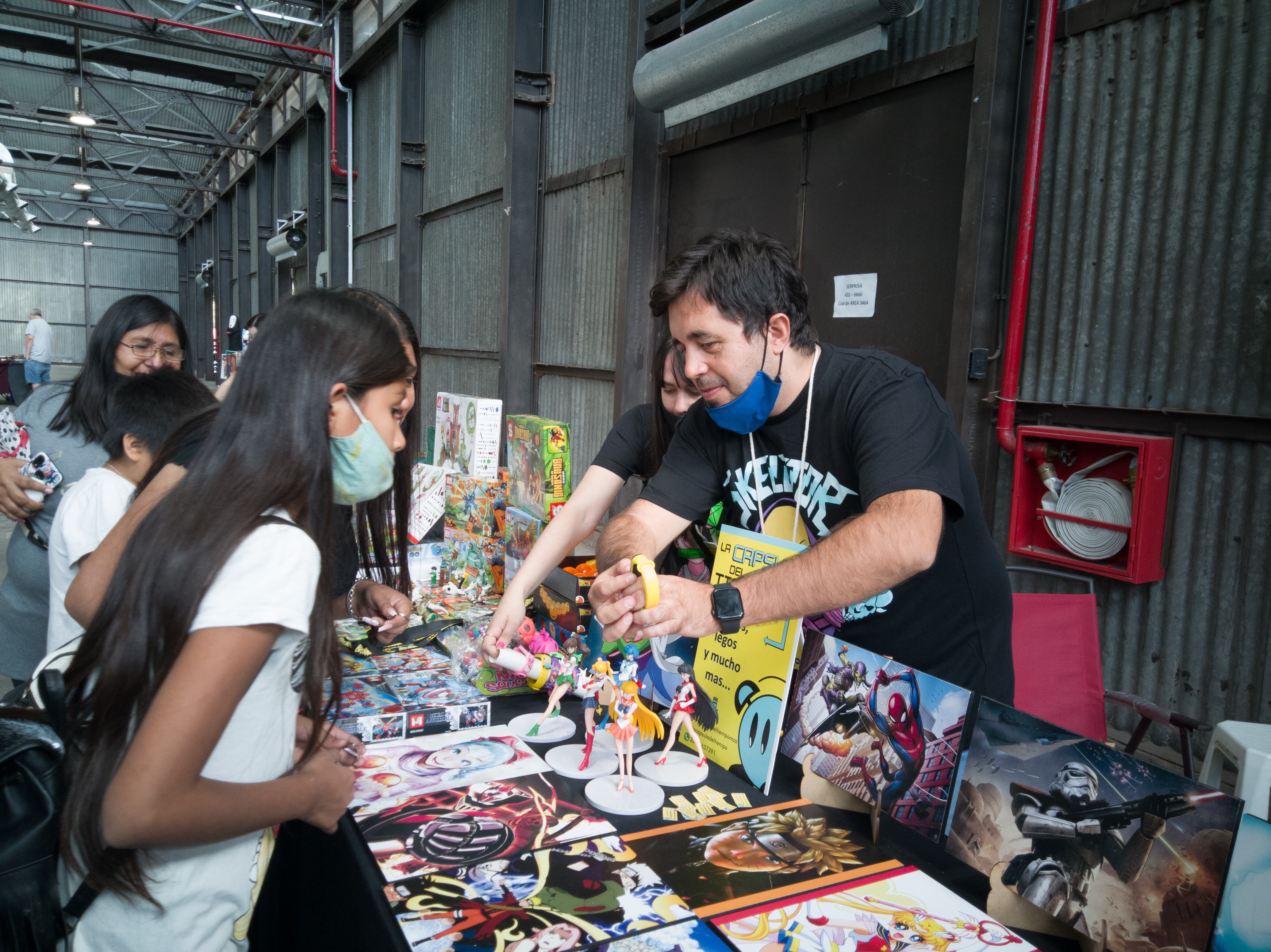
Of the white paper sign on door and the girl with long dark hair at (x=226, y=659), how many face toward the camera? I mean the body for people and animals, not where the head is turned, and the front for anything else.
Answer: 1

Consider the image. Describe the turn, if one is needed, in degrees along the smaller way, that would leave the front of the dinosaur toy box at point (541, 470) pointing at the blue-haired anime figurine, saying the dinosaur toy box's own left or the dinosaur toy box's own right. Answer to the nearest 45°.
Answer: approximately 45° to the dinosaur toy box's own left

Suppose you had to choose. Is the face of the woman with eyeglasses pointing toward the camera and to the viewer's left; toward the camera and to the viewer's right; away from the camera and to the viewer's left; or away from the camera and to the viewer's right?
toward the camera and to the viewer's right

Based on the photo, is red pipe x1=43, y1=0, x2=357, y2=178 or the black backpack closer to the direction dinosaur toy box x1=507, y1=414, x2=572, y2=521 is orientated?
the black backpack

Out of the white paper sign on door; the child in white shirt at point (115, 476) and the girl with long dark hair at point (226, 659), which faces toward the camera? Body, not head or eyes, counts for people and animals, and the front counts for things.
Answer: the white paper sign on door

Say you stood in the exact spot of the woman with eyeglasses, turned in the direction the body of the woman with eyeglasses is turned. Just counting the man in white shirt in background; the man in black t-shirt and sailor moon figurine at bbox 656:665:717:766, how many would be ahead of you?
2

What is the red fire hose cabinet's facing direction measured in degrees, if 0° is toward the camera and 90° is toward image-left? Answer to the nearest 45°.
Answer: approximately 45°

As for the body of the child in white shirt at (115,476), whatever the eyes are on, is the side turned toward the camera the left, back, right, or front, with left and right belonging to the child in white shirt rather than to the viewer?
right

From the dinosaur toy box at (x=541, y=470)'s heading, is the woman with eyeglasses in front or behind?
in front

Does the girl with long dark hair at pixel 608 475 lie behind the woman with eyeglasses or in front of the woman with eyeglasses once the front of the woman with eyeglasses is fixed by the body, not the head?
in front

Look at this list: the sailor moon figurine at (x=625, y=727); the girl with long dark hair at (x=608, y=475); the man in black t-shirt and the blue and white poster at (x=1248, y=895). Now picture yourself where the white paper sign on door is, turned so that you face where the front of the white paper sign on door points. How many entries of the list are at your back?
0

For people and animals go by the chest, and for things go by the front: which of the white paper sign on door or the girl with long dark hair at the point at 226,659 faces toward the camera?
the white paper sign on door

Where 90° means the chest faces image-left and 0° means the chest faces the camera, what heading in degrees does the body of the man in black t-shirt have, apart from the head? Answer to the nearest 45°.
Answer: approximately 45°

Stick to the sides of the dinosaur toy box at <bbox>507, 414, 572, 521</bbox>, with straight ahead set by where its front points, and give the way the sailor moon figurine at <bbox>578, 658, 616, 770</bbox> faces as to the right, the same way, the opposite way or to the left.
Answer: the same way

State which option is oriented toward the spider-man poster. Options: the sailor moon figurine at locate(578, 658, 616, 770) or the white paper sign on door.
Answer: the white paper sign on door

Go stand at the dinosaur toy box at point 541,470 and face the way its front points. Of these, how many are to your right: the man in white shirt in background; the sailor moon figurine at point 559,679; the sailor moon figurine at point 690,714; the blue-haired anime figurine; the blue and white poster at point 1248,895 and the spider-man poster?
1

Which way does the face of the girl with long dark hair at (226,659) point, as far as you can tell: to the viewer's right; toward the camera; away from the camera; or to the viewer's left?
to the viewer's right

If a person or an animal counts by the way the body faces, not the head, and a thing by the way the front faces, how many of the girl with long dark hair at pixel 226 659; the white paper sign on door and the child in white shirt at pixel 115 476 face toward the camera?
1

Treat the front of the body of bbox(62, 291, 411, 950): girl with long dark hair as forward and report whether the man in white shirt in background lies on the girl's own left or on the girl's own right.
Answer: on the girl's own left

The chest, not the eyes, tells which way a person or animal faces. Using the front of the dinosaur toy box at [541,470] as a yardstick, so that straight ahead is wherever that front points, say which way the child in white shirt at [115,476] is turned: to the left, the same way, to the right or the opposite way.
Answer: the opposite way

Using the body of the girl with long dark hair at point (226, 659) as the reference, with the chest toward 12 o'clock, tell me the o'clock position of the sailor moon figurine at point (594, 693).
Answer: The sailor moon figurine is roughly at 11 o'clock from the girl with long dark hair.

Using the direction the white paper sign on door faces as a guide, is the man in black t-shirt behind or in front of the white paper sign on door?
in front
